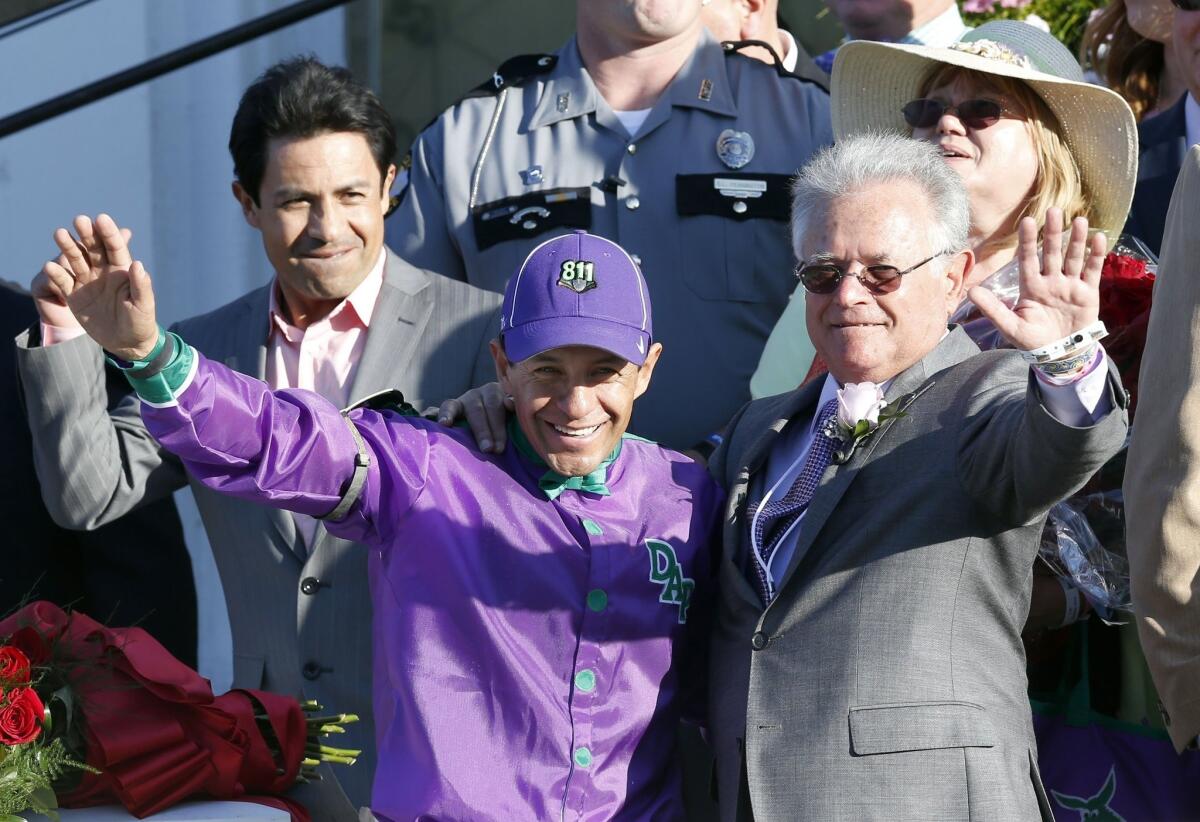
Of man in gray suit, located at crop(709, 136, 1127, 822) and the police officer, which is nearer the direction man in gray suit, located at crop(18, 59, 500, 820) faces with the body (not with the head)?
the man in gray suit

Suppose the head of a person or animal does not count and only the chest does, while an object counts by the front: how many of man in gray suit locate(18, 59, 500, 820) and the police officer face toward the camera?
2

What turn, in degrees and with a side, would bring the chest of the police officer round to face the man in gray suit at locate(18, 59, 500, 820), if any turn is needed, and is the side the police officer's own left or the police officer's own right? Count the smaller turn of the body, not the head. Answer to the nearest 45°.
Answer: approximately 45° to the police officer's own right

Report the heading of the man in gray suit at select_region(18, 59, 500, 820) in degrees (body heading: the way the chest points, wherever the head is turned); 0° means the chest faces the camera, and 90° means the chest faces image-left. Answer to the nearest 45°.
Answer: approximately 0°

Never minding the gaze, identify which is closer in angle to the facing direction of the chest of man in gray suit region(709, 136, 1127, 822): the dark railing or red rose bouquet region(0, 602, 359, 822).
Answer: the red rose bouquet

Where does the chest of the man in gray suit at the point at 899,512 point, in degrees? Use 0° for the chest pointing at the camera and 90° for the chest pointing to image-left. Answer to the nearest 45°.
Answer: approximately 45°

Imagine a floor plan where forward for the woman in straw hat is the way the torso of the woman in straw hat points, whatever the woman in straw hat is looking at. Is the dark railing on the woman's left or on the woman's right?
on the woman's right

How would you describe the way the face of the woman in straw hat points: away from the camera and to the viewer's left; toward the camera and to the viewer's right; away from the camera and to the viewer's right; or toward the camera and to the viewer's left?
toward the camera and to the viewer's left
